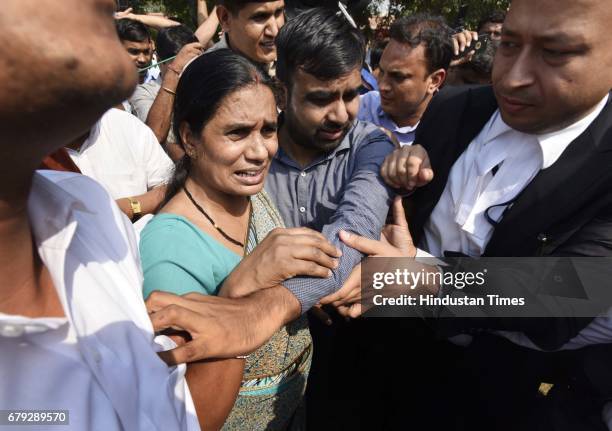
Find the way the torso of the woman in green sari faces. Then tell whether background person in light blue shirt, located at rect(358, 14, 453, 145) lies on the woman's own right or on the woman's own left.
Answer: on the woman's own left

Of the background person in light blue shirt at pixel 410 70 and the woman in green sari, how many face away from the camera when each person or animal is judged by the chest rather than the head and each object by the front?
0

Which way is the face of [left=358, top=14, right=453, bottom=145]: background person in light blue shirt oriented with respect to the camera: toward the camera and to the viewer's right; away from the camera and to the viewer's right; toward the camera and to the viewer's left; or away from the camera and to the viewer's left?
toward the camera and to the viewer's left

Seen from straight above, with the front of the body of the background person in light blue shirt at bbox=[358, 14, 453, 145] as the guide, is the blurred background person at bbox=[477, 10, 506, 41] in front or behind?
behind

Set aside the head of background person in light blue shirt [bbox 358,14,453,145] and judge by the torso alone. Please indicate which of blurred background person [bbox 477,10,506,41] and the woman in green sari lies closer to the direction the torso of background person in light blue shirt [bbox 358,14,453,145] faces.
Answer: the woman in green sari

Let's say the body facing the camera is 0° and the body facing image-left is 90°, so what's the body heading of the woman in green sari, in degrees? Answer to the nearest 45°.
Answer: approximately 315°

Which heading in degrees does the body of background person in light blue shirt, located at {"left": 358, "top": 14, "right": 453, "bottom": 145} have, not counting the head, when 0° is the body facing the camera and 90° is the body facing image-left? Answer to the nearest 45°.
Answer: approximately 45°

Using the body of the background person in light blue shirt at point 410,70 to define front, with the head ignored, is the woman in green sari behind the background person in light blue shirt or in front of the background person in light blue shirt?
in front
